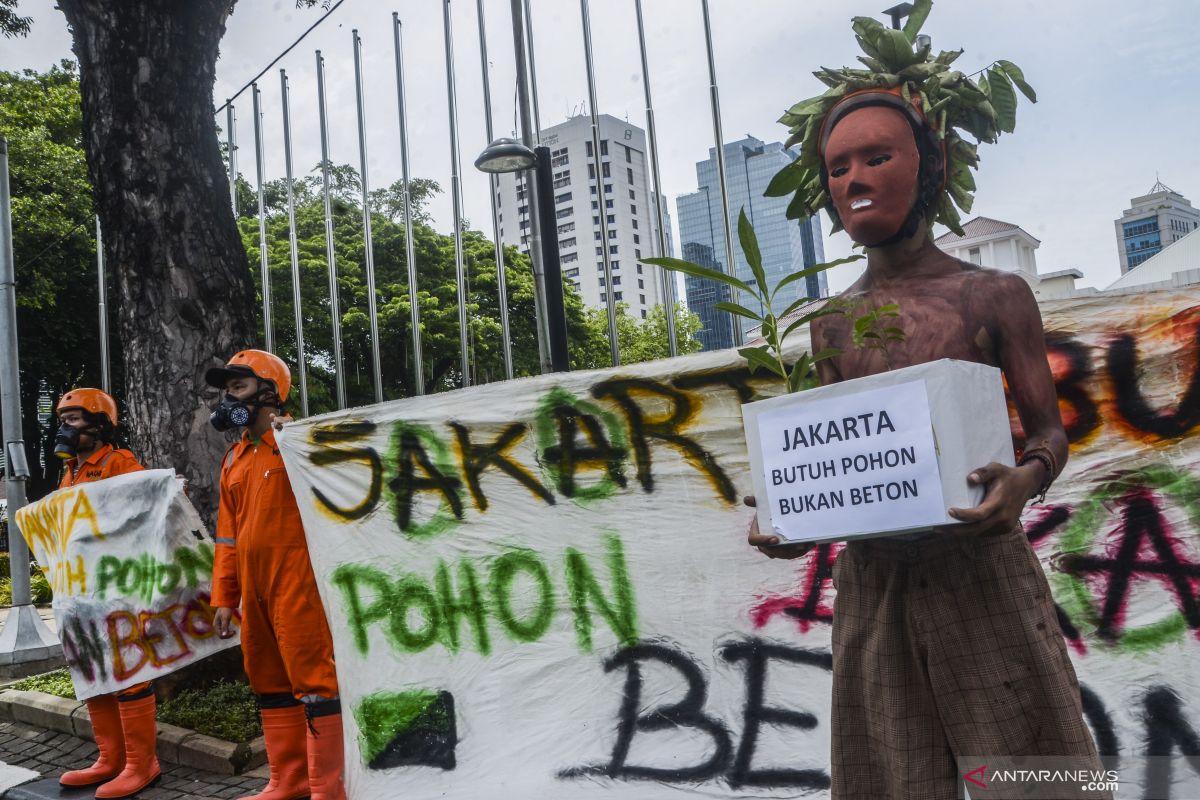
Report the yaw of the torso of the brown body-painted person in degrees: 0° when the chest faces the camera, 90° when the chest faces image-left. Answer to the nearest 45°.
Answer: approximately 45°

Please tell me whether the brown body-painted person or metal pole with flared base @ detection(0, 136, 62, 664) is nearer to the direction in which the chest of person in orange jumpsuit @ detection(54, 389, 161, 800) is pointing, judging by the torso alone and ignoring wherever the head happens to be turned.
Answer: the brown body-painted person

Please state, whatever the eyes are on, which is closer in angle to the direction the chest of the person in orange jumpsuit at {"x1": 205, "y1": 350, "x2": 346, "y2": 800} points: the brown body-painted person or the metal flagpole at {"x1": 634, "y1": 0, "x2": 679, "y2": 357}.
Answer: the brown body-painted person

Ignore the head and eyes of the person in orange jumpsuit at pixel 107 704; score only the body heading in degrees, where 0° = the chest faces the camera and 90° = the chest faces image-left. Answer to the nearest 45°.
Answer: approximately 45°

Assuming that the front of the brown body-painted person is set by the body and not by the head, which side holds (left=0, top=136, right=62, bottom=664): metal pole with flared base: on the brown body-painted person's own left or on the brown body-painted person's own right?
on the brown body-painted person's own right

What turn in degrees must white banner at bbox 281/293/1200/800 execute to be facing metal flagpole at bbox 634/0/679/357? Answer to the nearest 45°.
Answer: approximately 180°

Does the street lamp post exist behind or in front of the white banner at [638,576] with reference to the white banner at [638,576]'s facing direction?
behind

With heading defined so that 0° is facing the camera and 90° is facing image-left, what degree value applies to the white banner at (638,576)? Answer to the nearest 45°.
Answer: approximately 0°

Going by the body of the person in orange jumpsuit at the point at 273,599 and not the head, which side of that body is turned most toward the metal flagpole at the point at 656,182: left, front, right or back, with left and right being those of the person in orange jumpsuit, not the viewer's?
back

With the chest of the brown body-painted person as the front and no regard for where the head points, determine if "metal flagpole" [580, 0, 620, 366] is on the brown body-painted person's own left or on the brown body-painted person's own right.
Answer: on the brown body-painted person's own right
